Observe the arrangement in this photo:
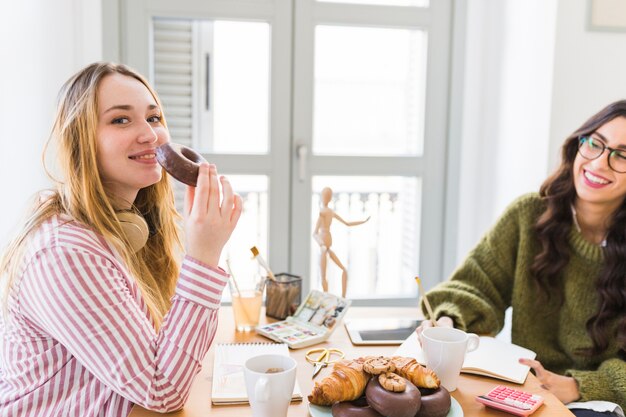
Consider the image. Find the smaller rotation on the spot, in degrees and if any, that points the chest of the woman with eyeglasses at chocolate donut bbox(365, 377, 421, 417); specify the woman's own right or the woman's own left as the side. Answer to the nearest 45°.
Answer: approximately 45° to the woman's own left

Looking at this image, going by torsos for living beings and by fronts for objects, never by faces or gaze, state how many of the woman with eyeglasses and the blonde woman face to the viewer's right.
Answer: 1

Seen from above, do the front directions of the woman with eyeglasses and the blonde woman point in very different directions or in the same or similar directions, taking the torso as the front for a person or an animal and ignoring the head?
very different directions

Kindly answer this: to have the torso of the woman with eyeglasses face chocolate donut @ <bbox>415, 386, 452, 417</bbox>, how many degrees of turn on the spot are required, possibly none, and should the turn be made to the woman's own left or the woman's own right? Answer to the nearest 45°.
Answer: approximately 45° to the woman's own left

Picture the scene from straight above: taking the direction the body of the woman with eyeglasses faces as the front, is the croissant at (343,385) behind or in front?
in front

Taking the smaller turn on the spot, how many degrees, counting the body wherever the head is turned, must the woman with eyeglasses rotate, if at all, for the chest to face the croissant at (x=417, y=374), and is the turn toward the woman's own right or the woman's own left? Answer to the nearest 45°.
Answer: approximately 45° to the woman's own left

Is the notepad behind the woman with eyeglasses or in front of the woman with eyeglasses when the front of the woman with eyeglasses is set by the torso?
in front

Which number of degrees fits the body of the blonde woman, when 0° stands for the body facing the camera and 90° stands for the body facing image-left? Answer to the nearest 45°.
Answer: approximately 270°

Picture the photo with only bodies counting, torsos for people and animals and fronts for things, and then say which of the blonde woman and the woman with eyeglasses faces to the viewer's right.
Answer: the blonde woman
